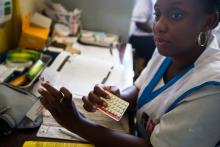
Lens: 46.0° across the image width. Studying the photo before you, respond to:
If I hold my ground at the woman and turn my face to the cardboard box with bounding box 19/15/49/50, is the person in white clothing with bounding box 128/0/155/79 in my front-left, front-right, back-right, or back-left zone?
front-right

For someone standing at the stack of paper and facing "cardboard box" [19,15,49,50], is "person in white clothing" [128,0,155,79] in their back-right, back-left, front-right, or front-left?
front-right

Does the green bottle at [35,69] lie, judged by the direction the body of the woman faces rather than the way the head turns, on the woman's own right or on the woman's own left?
on the woman's own right

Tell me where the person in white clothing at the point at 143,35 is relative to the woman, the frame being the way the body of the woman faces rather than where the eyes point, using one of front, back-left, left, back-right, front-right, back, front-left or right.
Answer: back-right

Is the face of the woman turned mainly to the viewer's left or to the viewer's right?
to the viewer's left

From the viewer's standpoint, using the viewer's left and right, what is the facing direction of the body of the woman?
facing the viewer and to the left of the viewer
